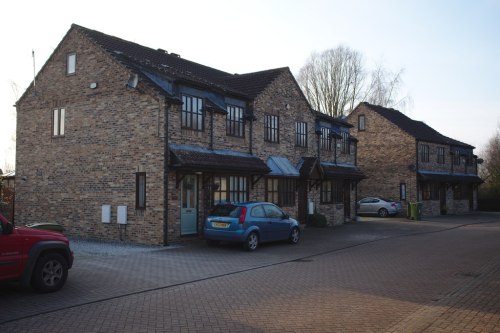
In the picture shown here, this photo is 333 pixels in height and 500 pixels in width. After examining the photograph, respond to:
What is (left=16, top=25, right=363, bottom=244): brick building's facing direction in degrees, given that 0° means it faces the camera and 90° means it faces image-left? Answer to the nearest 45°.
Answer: approximately 315°

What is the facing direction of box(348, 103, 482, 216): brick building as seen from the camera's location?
facing the viewer and to the right of the viewer

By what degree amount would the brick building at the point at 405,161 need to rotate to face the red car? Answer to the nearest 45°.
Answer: approximately 45° to its right

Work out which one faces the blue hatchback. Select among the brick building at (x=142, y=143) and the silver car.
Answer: the brick building

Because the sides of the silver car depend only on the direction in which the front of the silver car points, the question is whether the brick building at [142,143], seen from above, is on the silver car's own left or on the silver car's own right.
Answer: on the silver car's own left

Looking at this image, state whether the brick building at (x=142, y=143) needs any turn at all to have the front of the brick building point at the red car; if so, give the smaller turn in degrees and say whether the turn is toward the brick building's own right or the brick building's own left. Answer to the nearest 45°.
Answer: approximately 45° to the brick building's own right

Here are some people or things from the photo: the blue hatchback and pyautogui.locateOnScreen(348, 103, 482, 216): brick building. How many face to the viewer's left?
0

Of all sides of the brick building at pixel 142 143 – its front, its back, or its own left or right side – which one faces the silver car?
left

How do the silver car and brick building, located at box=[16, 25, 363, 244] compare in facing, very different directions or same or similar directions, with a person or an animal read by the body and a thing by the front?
very different directions

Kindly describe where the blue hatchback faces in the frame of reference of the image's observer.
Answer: facing away from the viewer and to the right of the viewer

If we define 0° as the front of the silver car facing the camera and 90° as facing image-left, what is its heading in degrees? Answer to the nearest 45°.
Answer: approximately 135°

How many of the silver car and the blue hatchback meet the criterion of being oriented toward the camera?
0

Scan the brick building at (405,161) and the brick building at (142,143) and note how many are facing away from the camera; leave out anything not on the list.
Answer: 0

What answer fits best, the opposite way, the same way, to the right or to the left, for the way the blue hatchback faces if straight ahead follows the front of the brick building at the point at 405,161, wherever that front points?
to the left

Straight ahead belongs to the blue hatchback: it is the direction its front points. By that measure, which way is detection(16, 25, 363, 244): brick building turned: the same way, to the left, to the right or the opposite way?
to the right
